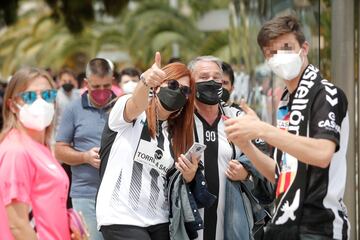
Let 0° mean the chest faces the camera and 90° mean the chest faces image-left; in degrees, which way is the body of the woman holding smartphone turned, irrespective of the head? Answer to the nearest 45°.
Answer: approximately 315°

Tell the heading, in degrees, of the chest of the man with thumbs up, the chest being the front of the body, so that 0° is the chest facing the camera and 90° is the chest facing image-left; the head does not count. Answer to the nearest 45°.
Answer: approximately 45°

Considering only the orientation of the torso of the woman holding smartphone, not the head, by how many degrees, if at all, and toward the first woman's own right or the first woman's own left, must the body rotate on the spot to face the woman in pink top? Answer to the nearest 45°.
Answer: approximately 90° to the first woman's own right

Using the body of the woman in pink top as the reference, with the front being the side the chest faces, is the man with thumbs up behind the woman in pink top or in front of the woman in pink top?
in front

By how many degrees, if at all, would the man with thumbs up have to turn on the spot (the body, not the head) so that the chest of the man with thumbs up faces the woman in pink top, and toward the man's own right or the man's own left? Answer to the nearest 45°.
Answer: approximately 45° to the man's own right

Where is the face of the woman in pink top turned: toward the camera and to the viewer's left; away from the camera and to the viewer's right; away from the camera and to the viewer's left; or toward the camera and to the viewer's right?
toward the camera and to the viewer's right
